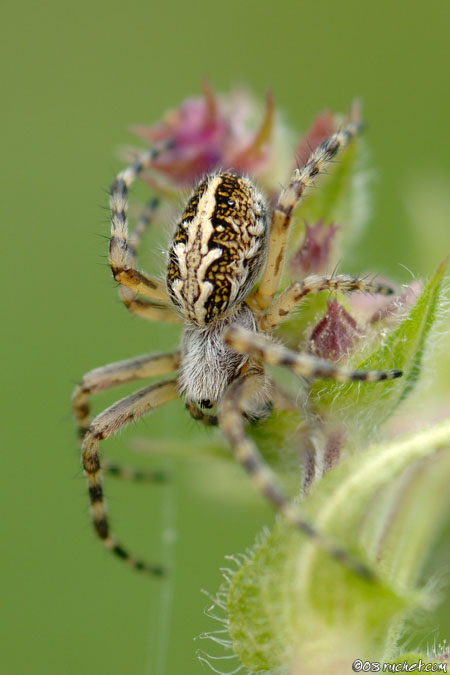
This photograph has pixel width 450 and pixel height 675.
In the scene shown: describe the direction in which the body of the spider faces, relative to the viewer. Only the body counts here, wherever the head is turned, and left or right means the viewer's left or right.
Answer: facing the viewer
